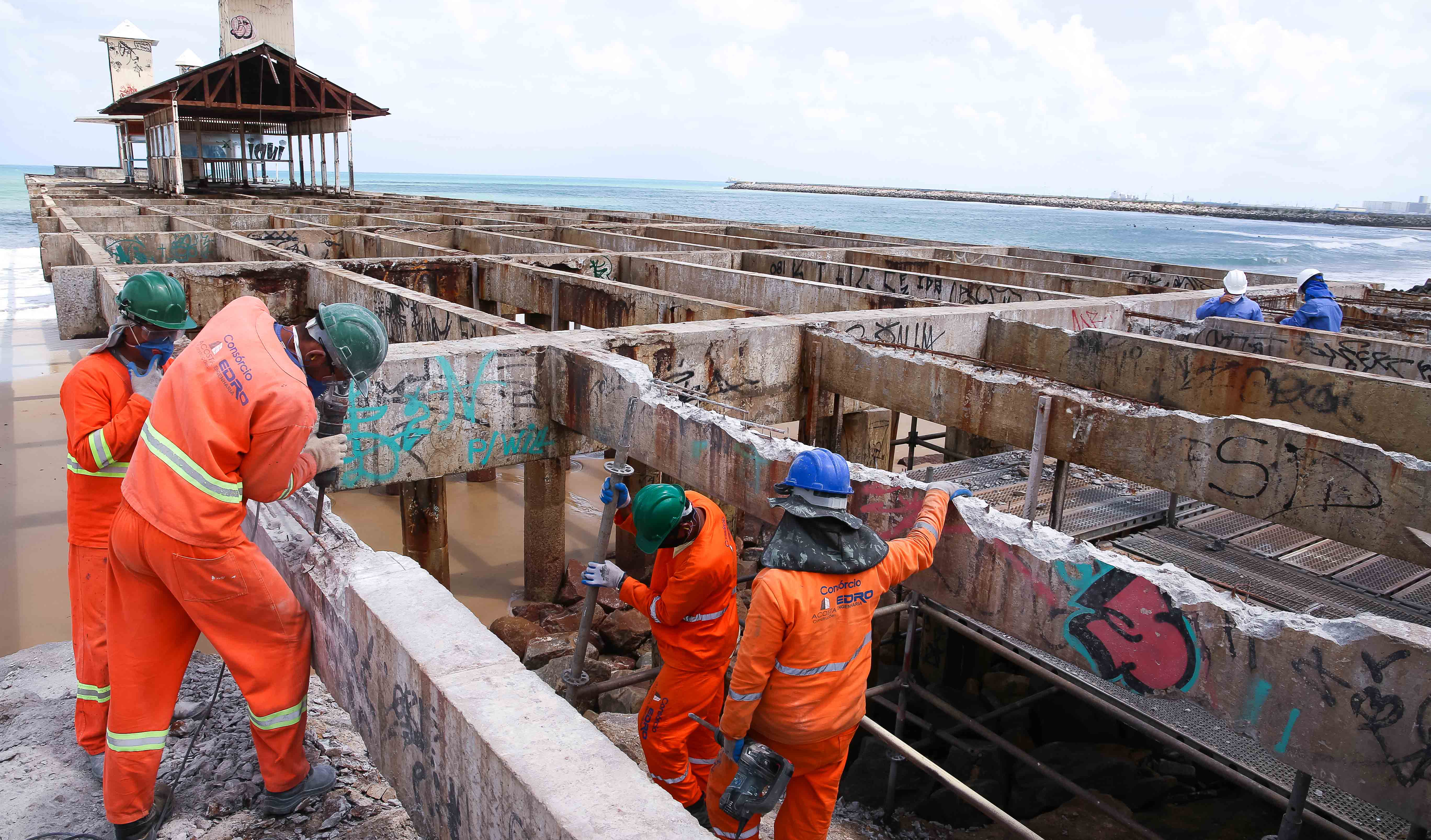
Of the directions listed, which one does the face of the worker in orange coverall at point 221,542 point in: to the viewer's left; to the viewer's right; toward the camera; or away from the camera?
to the viewer's right

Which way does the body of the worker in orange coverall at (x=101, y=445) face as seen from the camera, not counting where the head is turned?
to the viewer's right

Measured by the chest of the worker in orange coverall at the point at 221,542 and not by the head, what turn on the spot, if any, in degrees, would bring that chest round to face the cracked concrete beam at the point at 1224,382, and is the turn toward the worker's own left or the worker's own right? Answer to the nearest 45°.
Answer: approximately 45° to the worker's own right

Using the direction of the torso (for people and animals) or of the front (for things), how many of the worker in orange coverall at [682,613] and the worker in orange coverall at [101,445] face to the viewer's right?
1

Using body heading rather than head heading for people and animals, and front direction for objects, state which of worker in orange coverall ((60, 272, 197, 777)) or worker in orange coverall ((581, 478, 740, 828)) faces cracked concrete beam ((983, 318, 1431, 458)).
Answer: worker in orange coverall ((60, 272, 197, 777))

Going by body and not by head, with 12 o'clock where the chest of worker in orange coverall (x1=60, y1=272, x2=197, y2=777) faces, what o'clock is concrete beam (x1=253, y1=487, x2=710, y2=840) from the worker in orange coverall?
The concrete beam is roughly at 2 o'clock from the worker in orange coverall.

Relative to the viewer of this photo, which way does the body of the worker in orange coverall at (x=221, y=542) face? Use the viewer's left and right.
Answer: facing away from the viewer and to the right of the viewer

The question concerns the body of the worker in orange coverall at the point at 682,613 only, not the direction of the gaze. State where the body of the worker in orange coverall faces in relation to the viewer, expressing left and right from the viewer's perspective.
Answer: facing to the left of the viewer

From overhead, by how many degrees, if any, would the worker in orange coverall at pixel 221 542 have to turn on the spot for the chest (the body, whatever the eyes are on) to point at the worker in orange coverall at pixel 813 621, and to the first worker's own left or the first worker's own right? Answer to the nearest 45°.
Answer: approximately 45° to the first worker's own right

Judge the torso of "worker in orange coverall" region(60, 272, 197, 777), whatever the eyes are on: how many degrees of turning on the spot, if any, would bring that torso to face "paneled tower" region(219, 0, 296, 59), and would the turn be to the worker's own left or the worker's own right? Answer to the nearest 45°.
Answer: approximately 90° to the worker's own left
